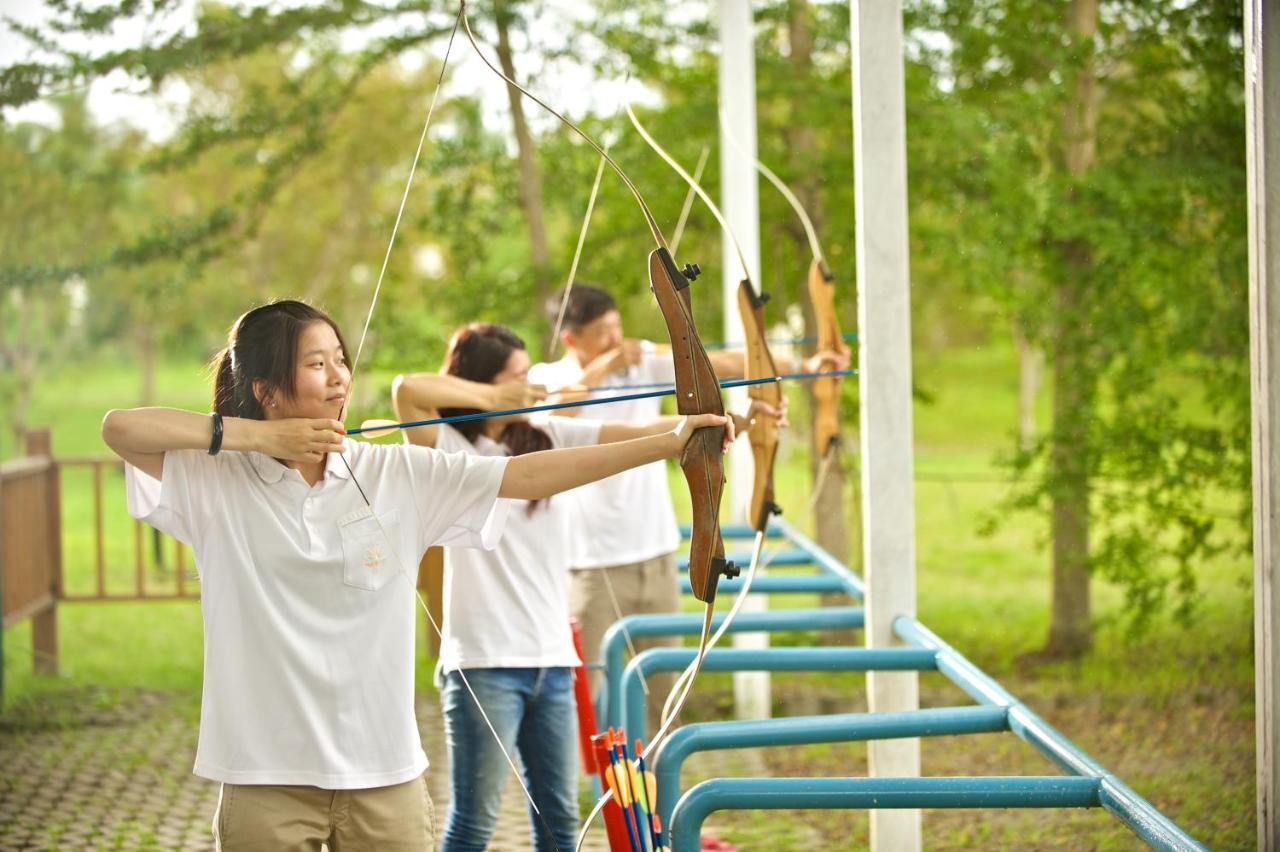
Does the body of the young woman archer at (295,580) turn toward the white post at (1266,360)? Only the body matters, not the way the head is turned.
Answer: no

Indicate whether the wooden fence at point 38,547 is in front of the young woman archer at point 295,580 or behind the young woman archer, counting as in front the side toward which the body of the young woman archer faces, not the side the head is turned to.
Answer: behind

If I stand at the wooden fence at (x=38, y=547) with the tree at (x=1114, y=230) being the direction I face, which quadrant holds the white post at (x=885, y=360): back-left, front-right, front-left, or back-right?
front-right

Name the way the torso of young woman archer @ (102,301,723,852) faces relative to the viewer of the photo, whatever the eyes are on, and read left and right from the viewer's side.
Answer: facing the viewer

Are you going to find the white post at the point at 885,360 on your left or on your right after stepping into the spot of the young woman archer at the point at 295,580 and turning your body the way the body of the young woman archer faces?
on your left

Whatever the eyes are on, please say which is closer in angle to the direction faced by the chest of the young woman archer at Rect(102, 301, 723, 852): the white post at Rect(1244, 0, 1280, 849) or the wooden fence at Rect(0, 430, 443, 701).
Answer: the white post

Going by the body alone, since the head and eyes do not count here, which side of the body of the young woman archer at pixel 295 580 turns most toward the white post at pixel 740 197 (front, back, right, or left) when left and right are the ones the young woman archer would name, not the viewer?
back

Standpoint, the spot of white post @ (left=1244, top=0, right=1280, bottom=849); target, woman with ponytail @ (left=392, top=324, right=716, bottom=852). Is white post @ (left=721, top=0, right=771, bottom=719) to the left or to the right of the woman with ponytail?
right

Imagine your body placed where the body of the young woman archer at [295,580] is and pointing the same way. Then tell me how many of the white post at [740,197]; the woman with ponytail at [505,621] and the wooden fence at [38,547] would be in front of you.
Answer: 0

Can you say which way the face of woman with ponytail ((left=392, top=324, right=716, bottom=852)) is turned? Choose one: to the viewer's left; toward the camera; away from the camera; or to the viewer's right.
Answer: to the viewer's right

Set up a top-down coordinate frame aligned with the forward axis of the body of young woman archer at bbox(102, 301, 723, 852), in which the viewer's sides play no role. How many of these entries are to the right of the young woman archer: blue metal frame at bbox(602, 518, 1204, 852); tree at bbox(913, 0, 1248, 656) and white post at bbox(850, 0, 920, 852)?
0

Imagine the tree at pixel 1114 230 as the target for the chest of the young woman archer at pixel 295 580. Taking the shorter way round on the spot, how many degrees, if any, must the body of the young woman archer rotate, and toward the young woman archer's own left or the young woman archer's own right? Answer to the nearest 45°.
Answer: approximately 135° to the young woman archer's own left

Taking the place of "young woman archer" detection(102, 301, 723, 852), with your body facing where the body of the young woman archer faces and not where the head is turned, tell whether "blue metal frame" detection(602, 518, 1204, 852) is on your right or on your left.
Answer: on your left

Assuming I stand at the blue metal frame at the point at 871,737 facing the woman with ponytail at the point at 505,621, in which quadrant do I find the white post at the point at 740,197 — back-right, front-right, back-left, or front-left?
front-right

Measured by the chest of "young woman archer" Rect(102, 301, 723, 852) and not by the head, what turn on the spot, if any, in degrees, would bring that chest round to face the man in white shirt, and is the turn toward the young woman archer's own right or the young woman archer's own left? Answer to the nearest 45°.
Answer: approximately 180°

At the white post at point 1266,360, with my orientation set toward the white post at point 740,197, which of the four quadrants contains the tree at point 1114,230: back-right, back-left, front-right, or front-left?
front-right

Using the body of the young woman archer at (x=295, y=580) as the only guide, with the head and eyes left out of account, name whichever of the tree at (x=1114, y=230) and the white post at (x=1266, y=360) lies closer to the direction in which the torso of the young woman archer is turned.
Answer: the white post
